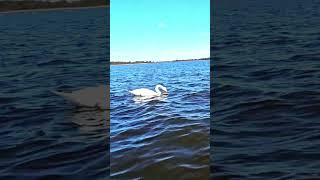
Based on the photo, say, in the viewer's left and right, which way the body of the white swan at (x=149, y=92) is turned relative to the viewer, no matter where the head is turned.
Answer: facing to the right of the viewer
